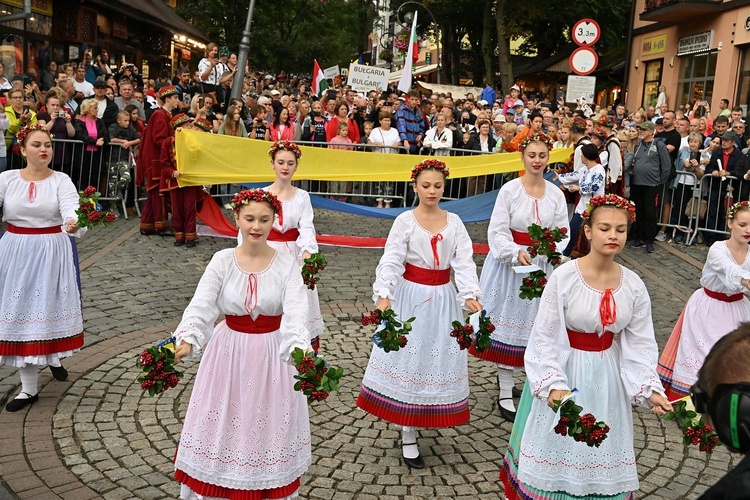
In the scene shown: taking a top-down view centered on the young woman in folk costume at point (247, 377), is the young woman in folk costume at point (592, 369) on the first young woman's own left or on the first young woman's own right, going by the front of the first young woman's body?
on the first young woman's own left

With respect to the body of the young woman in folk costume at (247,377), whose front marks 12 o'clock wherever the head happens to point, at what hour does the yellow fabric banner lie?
The yellow fabric banner is roughly at 6 o'clock from the young woman in folk costume.

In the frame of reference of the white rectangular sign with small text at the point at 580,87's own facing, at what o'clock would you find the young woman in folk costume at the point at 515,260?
The young woman in folk costume is roughly at 12 o'clock from the white rectangular sign with small text.

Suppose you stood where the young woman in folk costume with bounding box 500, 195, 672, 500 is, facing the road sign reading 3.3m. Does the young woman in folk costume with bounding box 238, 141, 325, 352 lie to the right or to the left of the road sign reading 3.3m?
left
